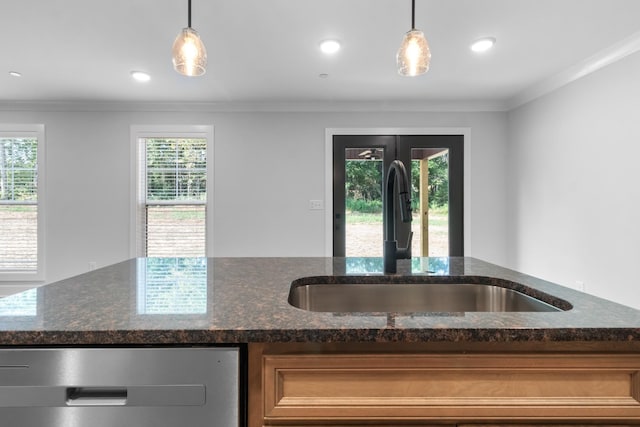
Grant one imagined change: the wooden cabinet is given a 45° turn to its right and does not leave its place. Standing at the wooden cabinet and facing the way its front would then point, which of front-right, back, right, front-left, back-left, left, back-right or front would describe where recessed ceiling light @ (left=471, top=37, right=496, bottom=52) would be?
back-right

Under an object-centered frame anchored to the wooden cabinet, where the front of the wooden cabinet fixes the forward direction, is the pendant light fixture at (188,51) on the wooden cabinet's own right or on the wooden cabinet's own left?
on the wooden cabinet's own right

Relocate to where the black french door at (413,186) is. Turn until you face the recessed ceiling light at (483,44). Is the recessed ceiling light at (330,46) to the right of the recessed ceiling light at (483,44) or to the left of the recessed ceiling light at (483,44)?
right

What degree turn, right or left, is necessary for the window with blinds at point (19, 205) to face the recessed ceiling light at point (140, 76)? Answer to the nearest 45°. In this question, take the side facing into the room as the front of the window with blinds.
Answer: approximately 45° to its left

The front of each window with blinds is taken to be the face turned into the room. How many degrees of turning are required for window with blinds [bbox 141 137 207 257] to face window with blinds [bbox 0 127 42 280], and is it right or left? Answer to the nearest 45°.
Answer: approximately 90° to its right

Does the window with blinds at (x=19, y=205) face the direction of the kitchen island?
yes

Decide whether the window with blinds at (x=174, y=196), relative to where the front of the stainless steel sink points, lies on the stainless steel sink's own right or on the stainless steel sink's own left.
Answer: on the stainless steel sink's own right

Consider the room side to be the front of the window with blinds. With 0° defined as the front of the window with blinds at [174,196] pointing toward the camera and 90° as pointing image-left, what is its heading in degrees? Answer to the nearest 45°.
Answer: approximately 0°
